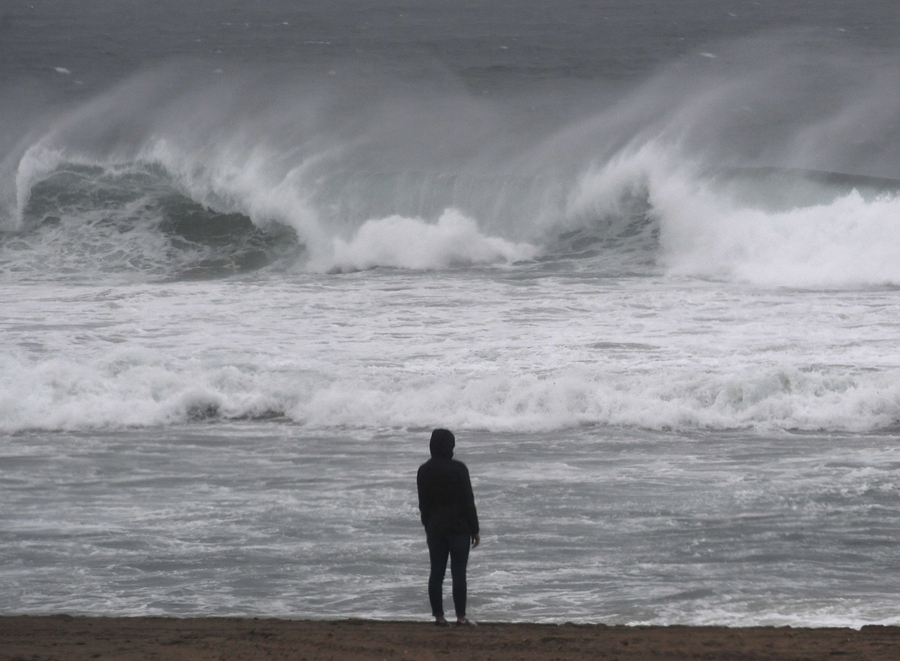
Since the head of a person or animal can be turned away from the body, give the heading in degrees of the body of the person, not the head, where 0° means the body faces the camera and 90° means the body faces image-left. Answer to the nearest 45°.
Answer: approximately 225°

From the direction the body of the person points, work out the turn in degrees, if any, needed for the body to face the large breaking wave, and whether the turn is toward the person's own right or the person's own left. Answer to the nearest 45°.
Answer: approximately 45° to the person's own left
